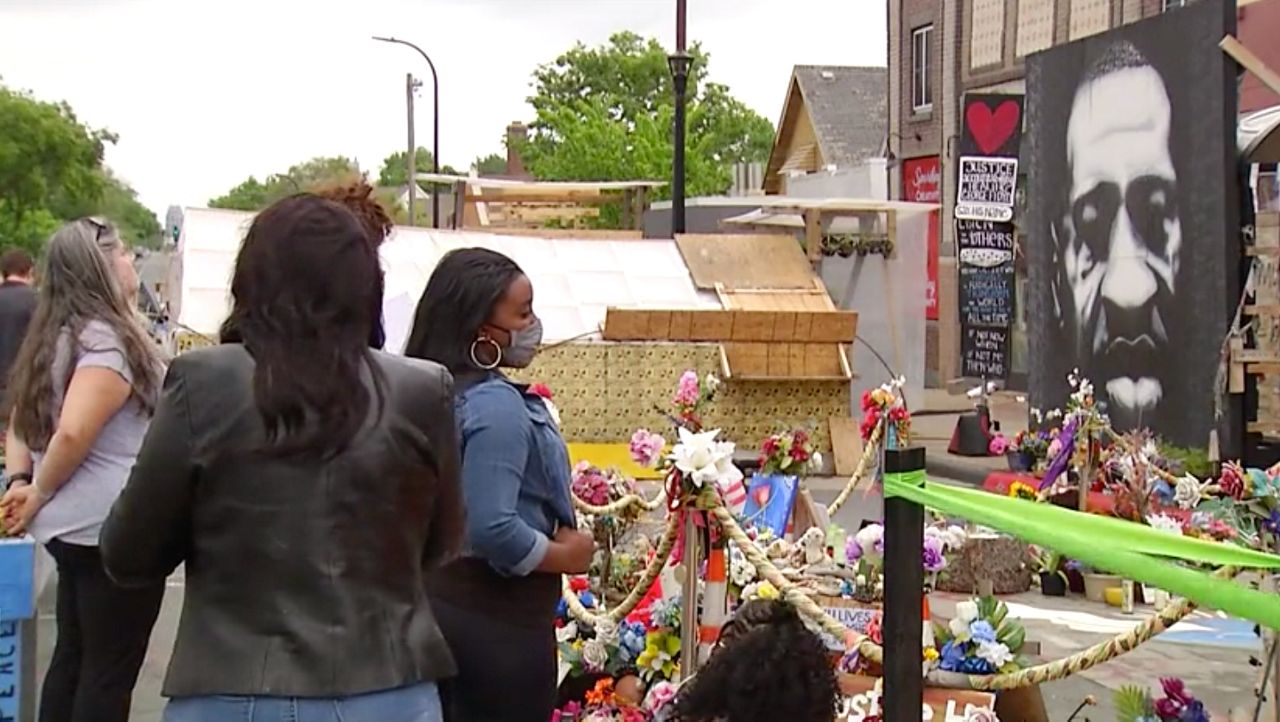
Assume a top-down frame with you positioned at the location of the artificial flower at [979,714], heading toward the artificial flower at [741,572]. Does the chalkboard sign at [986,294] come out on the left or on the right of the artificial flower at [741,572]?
right

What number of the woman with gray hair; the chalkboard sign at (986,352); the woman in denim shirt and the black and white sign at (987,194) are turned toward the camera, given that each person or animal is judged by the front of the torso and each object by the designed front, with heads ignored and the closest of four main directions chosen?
2

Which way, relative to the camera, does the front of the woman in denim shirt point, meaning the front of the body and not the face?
to the viewer's right

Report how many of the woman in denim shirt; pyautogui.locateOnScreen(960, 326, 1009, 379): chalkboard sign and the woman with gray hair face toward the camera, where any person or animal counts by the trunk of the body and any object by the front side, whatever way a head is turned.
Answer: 1

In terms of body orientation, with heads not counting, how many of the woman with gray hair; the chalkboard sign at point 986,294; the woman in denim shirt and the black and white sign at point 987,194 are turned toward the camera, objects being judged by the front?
2

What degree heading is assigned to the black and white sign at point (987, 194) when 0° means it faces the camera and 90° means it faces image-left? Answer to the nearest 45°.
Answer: approximately 0°

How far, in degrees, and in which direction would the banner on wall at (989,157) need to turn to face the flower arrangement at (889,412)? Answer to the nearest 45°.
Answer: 0° — it already faces it

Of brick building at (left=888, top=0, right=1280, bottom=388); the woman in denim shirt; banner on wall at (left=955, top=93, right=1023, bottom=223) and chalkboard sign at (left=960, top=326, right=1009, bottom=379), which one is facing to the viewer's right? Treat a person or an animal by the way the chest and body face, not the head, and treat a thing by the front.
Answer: the woman in denim shirt

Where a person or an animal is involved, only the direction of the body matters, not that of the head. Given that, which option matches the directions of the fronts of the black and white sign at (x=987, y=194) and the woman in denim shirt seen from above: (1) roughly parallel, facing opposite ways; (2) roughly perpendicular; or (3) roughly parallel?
roughly perpendicular

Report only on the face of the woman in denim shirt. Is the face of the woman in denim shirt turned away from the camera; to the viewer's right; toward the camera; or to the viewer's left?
to the viewer's right

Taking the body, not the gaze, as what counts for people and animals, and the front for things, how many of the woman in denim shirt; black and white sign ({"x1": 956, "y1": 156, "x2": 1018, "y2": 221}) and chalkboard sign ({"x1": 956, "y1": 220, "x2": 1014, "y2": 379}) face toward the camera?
2

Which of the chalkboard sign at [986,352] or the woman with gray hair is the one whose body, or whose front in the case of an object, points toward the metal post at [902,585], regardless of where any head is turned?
the chalkboard sign
